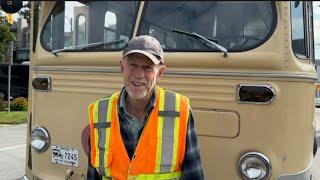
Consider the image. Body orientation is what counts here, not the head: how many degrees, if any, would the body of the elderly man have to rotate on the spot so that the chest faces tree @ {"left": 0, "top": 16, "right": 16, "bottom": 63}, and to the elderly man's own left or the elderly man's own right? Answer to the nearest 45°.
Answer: approximately 180°

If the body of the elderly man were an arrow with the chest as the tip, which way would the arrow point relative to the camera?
toward the camera

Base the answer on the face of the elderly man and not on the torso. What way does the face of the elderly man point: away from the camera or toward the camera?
toward the camera

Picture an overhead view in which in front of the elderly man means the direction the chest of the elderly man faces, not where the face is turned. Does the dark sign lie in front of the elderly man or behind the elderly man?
behind

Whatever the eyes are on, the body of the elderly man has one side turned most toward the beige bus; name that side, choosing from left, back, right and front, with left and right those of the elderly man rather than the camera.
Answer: back
